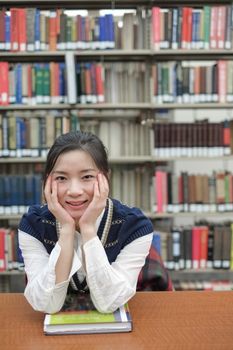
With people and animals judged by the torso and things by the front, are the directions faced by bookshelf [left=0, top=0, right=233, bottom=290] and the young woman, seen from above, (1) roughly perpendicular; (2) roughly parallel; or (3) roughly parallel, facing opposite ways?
roughly parallel

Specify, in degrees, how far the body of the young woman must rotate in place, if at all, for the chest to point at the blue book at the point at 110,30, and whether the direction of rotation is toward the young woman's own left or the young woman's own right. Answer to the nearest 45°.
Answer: approximately 180°

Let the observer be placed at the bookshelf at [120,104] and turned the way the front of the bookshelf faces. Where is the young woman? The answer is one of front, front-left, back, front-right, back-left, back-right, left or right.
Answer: front

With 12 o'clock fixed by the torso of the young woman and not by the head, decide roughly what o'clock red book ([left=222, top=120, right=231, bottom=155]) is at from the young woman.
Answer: The red book is roughly at 7 o'clock from the young woman.

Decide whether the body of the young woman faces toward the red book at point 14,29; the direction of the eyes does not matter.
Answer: no

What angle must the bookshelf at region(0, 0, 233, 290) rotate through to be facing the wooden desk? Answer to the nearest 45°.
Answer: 0° — it already faces it

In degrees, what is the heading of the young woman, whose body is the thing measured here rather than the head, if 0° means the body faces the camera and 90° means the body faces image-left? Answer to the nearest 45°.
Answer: approximately 0°

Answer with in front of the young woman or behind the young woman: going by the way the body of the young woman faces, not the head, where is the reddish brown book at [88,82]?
behind

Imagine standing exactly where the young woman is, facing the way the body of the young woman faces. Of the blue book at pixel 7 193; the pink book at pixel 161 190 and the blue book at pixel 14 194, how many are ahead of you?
0

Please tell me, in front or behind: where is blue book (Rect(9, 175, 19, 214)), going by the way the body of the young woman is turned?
behind

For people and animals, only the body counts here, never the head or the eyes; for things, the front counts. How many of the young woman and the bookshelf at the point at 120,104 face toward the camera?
2

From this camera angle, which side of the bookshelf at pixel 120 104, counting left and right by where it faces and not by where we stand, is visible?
front

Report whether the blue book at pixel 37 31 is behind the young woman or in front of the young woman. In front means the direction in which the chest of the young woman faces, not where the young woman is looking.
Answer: behind

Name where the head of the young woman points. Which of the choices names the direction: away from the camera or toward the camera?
toward the camera
